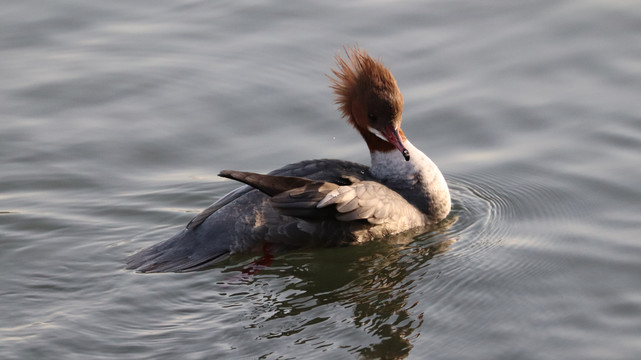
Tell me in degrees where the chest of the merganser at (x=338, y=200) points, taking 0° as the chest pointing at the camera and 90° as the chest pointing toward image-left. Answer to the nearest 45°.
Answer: approximately 270°
